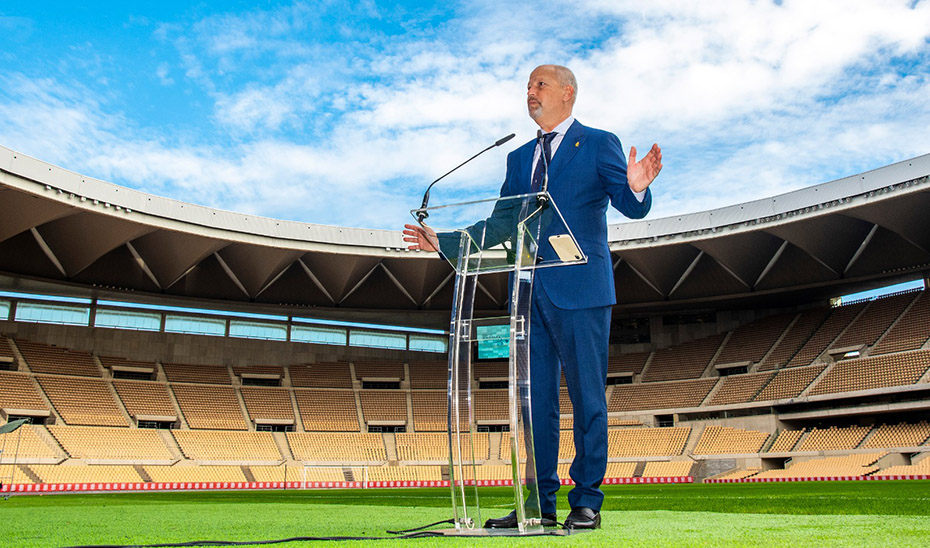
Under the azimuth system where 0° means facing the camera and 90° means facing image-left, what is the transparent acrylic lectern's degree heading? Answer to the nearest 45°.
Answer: approximately 45°

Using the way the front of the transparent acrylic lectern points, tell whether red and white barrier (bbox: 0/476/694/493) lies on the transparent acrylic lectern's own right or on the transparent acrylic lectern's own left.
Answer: on the transparent acrylic lectern's own right

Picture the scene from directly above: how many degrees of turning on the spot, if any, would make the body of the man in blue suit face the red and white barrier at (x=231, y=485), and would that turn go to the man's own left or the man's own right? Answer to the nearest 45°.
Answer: approximately 90° to the man's own right

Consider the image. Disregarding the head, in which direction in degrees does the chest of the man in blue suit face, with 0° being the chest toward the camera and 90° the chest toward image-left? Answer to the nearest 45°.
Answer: approximately 45°

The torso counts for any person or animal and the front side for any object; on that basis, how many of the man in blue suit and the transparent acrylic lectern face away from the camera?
0
